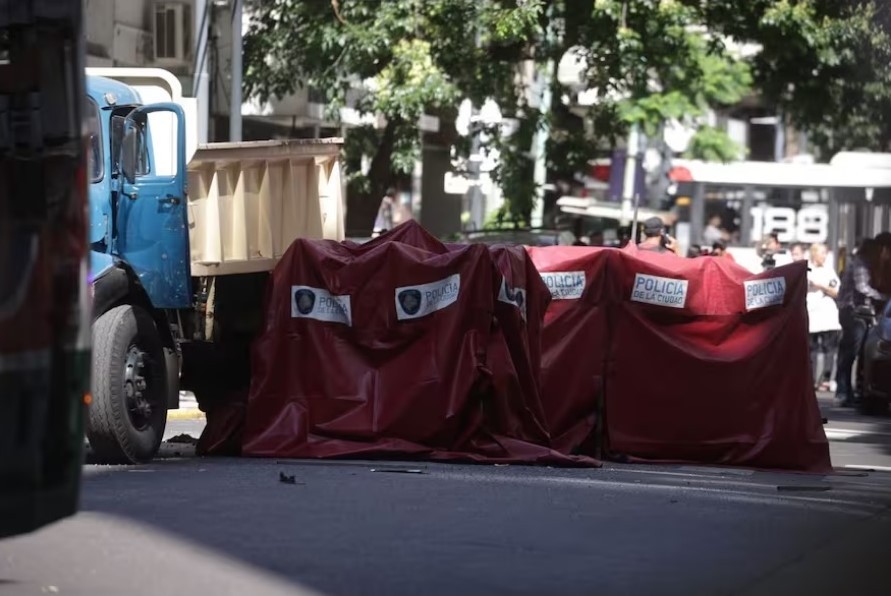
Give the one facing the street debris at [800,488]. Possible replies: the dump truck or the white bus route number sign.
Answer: the white bus route number sign

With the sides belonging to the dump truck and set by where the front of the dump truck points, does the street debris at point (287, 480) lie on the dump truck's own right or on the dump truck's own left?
on the dump truck's own left

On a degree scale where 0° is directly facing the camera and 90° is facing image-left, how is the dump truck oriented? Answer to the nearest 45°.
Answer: approximately 45°

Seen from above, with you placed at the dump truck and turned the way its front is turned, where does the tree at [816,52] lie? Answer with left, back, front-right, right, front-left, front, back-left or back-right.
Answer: back

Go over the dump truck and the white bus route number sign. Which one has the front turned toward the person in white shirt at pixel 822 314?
the white bus route number sign

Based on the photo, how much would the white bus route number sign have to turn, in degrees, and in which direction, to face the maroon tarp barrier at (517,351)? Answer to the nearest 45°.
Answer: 0° — it already faces it
